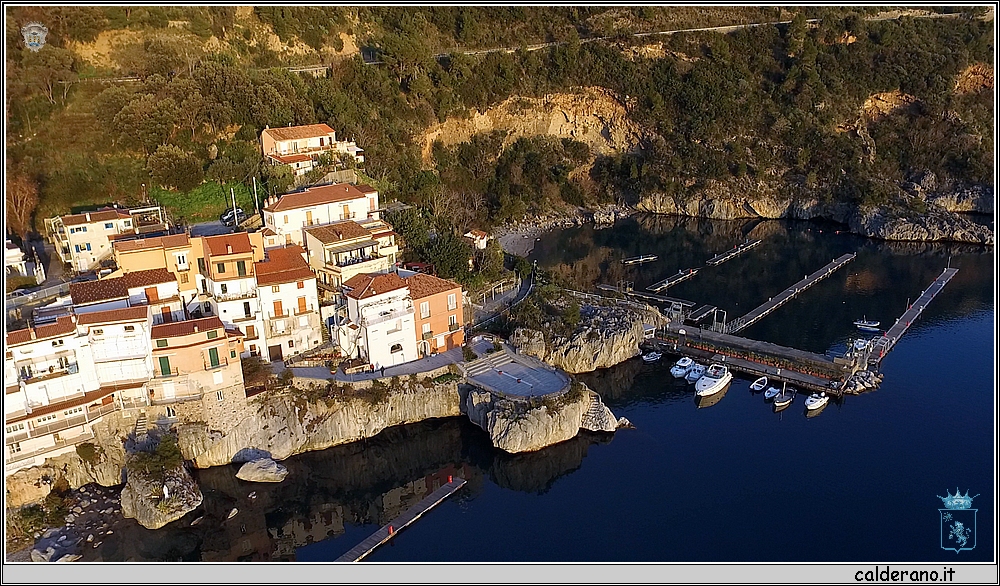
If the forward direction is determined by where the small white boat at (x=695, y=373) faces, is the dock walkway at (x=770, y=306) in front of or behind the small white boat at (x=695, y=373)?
behind

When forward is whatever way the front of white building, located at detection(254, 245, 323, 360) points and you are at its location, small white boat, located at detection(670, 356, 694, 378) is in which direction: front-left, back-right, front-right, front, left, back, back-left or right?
left

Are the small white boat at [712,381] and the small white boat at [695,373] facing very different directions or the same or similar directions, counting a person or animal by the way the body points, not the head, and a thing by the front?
same or similar directions

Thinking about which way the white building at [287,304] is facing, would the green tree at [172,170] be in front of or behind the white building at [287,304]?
behind

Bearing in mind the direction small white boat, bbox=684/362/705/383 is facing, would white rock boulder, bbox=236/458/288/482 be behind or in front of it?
in front

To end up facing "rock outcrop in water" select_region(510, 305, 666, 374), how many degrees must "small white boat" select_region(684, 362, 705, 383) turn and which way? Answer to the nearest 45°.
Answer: approximately 45° to its right

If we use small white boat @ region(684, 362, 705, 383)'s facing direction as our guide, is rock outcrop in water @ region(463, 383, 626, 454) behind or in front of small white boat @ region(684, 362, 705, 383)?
in front

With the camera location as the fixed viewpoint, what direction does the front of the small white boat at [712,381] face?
facing the viewer and to the left of the viewer

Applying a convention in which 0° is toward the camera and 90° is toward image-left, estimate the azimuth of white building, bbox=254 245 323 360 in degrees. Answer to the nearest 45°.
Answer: approximately 0°

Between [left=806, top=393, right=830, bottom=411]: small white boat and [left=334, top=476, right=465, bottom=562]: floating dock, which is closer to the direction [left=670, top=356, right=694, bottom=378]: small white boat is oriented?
the floating dock

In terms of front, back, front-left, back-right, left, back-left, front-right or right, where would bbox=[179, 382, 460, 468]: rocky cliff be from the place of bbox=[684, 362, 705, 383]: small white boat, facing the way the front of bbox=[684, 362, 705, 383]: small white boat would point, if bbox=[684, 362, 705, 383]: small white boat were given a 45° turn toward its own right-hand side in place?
front-left
